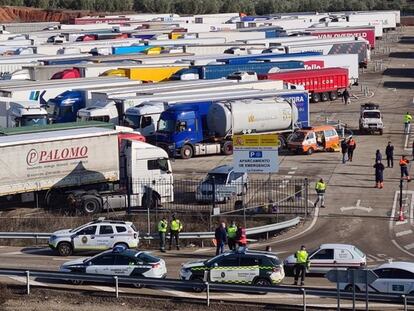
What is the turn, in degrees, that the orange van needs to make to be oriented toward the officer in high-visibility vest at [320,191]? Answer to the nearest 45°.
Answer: approximately 45° to its left

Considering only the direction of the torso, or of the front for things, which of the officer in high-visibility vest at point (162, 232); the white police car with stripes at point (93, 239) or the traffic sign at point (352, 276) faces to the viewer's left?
the white police car with stripes

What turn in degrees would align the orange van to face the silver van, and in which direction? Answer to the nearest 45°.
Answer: approximately 45° to its left

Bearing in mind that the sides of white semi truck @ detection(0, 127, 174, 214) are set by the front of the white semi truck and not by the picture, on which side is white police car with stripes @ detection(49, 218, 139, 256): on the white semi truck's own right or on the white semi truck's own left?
on the white semi truck's own right

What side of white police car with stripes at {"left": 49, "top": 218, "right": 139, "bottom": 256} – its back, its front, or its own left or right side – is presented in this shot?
left

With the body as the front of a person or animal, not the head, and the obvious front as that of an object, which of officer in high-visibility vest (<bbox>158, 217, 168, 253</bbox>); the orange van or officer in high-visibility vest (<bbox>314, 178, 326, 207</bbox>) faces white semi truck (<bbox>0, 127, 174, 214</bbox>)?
the orange van

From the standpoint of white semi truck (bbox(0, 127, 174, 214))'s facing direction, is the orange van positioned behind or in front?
in front

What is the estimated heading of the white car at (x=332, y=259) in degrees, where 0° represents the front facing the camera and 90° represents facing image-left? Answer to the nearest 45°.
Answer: approximately 90°

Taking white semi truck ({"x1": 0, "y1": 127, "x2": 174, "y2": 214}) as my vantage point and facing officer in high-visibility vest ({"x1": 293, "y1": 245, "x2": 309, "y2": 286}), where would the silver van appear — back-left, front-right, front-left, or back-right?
front-left
